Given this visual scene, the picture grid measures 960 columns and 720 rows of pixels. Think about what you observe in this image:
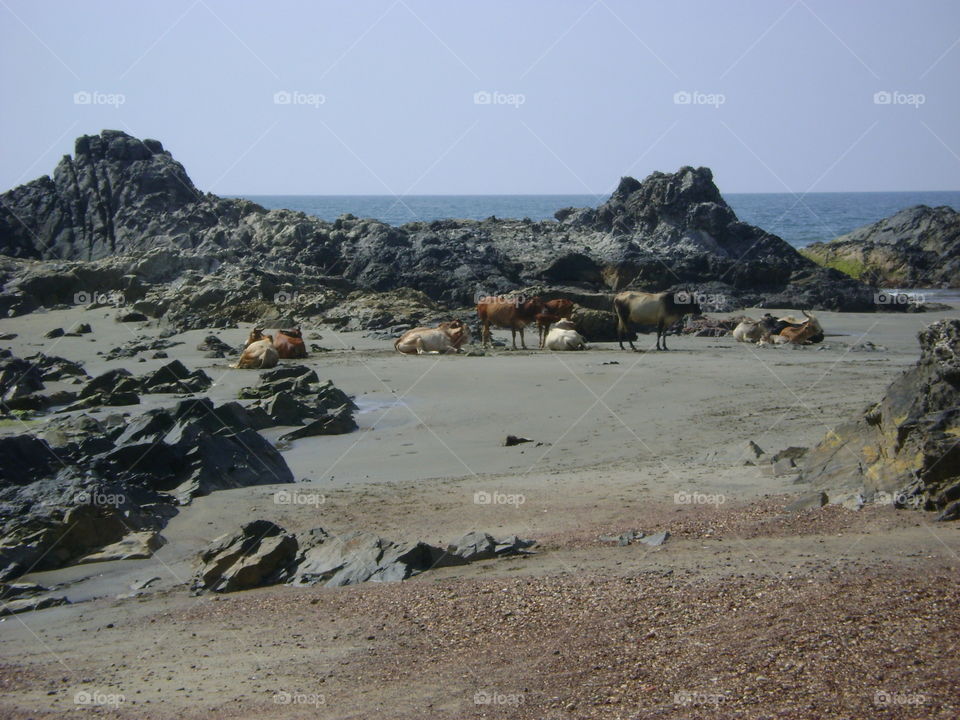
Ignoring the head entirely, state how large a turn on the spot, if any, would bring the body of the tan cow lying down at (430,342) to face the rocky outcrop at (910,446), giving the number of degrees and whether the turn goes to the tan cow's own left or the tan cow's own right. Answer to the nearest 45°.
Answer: approximately 90° to the tan cow's own right

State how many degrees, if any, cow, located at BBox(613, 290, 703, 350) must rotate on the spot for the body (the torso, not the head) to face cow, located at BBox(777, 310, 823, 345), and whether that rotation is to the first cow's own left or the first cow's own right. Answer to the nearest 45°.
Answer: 0° — it already faces it

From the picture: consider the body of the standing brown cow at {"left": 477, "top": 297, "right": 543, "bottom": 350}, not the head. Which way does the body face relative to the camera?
to the viewer's right

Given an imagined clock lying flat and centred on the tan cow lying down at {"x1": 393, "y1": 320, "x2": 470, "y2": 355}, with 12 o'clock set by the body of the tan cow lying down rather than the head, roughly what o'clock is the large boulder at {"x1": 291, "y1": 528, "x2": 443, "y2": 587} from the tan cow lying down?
The large boulder is roughly at 3 o'clock from the tan cow lying down.

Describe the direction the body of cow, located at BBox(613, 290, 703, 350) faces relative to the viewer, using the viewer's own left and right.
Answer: facing to the right of the viewer

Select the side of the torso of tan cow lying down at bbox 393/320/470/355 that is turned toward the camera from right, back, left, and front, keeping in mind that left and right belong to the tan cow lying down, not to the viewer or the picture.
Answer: right

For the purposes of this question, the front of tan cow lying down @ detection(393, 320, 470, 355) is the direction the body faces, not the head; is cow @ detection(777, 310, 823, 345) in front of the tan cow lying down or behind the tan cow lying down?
in front
